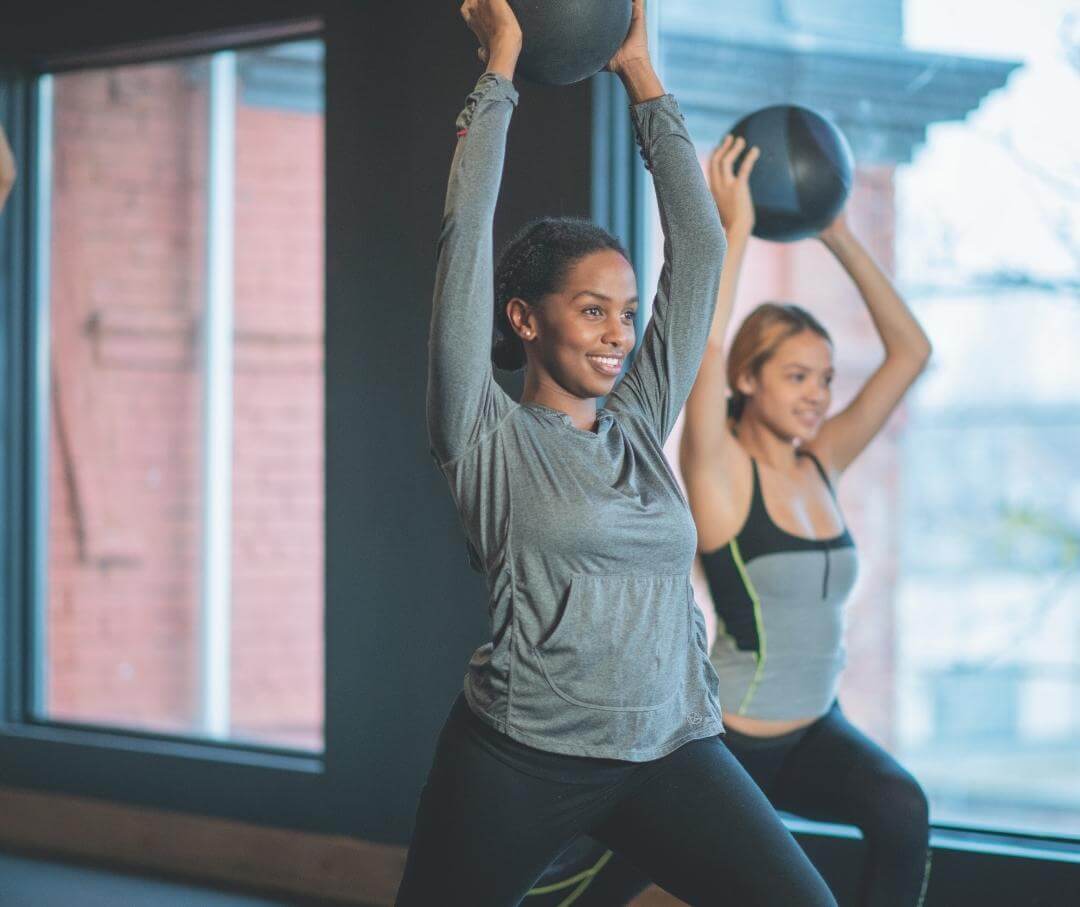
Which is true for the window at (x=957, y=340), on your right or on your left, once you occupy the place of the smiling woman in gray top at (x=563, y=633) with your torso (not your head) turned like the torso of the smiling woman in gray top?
on your left

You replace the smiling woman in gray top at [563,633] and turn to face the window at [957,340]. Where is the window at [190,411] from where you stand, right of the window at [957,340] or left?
left

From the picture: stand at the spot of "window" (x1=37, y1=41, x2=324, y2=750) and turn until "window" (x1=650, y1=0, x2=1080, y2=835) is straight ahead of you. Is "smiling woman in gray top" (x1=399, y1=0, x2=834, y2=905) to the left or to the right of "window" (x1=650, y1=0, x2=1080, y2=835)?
right

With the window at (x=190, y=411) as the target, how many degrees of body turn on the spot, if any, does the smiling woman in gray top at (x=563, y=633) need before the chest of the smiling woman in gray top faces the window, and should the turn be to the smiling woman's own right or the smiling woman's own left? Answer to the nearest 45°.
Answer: approximately 180°

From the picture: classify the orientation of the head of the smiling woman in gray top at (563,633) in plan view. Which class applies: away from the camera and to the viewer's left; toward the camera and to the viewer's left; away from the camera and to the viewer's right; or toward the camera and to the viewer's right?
toward the camera and to the viewer's right

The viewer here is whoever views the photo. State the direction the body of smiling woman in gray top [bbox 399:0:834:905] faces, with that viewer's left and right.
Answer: facing the viewer and to the right of the viewer
